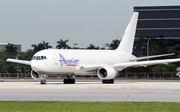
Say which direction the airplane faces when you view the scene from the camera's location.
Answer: facing the viewer and to the left of the viewer
